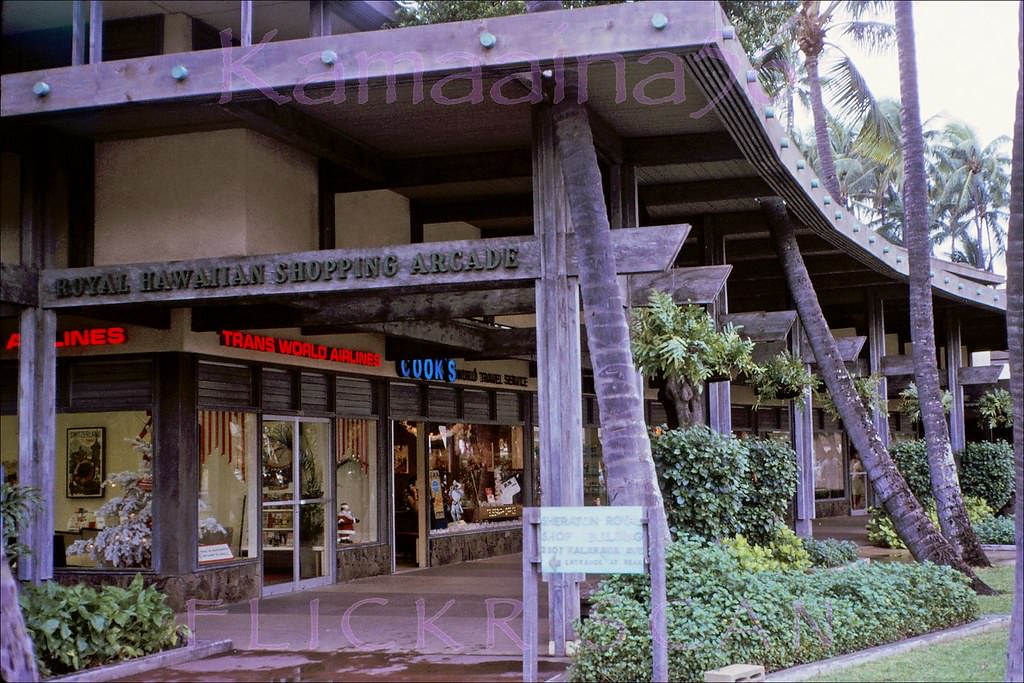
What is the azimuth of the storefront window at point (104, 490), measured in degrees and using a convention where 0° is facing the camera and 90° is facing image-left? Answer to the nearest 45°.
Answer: approximately 0°

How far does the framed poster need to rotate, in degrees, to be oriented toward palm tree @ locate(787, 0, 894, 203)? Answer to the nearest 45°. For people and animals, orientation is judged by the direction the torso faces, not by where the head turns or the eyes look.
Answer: approximately 90° to its left

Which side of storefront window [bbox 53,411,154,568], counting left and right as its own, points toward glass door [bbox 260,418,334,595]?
left

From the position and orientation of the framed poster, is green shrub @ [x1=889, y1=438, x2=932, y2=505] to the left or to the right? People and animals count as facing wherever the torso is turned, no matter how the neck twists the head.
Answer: on its left

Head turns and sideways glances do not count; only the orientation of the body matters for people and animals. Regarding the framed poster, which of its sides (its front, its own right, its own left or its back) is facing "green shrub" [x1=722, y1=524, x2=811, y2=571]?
left

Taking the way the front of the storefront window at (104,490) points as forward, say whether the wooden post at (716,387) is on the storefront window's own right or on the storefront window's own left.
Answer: on the storefront window's own left

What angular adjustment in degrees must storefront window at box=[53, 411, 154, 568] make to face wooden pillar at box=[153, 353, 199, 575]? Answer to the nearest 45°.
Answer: approximately 45° to its left

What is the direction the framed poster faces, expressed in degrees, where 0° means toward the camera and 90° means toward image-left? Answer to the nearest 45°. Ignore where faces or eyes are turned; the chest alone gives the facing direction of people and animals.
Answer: approximately 0°
